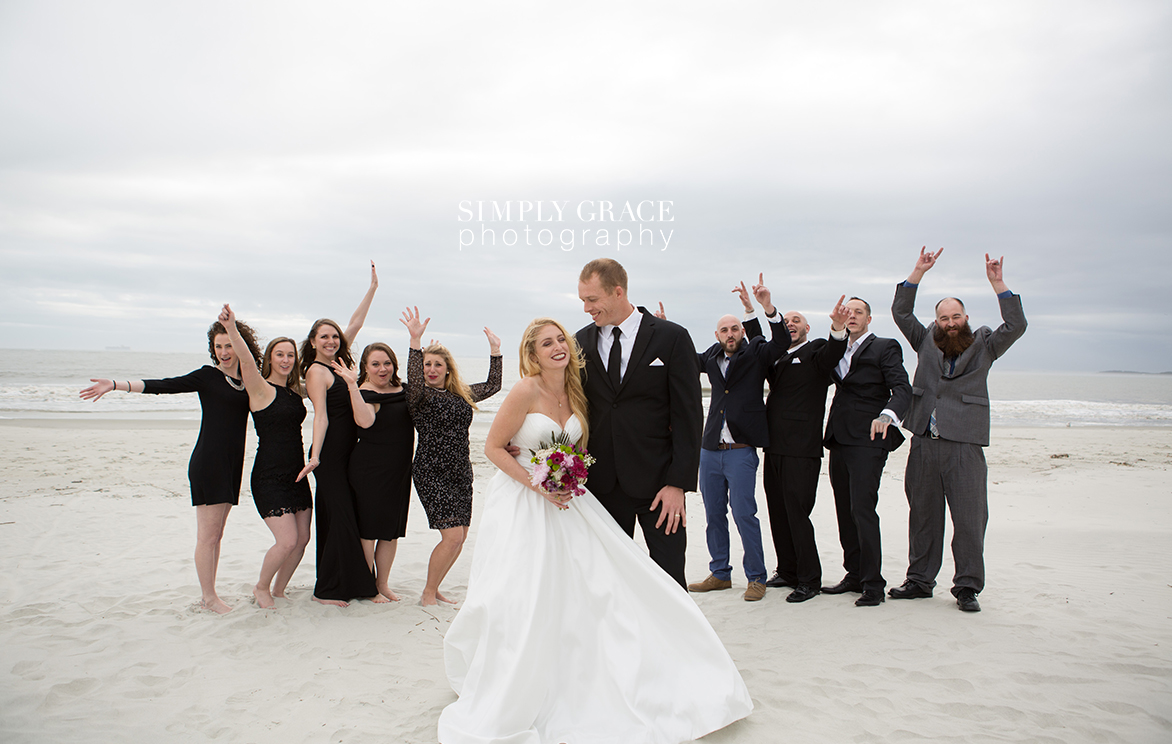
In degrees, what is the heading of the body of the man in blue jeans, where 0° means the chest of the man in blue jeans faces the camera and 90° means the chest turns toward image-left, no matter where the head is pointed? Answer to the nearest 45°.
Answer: approximately 45°

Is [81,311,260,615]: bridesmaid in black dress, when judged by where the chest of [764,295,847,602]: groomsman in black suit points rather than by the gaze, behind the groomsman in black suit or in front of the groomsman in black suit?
in front

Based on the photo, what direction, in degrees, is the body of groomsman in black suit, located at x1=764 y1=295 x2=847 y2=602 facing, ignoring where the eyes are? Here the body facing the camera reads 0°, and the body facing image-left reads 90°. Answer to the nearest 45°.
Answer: approximately 45°

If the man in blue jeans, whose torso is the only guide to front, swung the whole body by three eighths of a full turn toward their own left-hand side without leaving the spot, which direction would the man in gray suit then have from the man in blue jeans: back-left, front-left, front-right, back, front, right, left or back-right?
front

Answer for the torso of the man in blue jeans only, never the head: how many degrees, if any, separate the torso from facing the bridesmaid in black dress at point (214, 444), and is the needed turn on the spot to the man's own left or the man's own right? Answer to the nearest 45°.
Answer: approximately 45° to the man's own right

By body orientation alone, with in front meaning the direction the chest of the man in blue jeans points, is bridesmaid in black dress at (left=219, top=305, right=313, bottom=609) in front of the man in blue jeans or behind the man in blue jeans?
in front

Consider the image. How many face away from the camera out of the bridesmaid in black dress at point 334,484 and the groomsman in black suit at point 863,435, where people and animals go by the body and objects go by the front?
0

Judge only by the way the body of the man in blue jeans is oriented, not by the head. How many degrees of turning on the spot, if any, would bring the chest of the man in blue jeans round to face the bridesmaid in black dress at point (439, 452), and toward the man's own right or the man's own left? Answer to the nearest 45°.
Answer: approximately 45° to the man's own right

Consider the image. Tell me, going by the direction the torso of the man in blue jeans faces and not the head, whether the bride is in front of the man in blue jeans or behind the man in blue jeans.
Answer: in front

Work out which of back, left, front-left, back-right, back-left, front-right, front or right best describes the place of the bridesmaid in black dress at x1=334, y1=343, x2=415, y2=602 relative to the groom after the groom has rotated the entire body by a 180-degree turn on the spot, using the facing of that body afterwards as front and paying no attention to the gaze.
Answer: left
